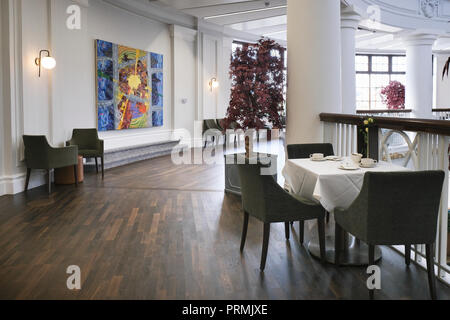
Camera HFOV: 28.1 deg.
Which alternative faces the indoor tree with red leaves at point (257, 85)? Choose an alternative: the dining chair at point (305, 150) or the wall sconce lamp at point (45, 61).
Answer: the wall sconce lamp

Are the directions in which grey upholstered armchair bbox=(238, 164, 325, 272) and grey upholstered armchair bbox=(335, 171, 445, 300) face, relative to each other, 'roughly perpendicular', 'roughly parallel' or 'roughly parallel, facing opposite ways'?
roughly perpendicular
